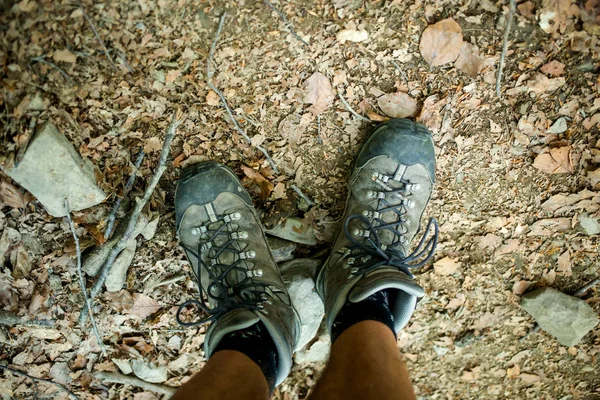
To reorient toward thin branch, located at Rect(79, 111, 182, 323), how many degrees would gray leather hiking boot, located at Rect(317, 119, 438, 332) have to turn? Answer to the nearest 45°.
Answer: approximately 90° to its left

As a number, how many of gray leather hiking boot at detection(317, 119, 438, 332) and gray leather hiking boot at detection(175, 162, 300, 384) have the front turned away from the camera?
2

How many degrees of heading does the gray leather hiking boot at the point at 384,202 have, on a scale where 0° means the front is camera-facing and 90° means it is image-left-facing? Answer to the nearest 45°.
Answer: approximately 180°

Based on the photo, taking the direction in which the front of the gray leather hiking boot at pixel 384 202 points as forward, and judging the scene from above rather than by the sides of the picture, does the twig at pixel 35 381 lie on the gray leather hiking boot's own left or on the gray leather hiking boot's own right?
on the gray leather hiking boot's own left

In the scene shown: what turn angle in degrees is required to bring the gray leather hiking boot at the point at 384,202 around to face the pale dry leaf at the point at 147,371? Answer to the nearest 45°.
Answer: approximately 90° to its left

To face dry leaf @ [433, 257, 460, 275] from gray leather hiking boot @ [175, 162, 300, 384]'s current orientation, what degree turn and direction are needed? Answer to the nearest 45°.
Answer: approximately 90° to its right

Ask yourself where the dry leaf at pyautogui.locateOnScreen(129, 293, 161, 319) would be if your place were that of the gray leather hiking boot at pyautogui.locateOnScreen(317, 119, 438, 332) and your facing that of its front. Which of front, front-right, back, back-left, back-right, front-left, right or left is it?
left

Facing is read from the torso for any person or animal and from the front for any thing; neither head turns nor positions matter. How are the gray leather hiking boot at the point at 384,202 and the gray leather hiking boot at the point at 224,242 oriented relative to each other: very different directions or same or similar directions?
same or similar directions

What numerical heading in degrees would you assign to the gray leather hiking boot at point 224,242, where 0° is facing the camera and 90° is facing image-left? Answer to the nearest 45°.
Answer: approximately 180°

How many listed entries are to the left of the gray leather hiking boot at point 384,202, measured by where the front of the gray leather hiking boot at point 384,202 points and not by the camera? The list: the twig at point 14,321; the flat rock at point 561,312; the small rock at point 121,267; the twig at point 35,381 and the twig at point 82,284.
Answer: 4
